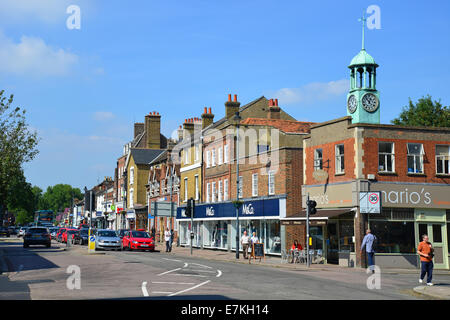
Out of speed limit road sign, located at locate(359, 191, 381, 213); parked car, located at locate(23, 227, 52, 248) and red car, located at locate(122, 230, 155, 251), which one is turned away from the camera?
the parked car

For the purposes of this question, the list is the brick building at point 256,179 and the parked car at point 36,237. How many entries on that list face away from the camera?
1

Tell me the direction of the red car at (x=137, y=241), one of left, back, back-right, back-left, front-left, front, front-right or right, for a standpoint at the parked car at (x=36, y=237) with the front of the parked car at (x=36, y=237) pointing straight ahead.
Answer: back-right

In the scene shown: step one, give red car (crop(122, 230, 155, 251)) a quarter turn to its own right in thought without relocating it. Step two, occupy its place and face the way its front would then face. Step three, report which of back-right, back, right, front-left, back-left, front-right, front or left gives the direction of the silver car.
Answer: front

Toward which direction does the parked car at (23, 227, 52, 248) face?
away from the camera

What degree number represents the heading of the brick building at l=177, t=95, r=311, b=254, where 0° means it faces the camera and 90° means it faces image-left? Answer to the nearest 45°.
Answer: approximately 45°

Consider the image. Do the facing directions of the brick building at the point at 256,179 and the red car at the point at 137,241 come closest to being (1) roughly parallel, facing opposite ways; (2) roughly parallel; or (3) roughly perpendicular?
roughly perpendicular

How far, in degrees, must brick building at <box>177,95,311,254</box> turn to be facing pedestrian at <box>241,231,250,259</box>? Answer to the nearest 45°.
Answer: approximately 45° to its left

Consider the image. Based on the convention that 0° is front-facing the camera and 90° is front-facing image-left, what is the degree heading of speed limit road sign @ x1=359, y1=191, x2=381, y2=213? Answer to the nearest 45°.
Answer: approximately 0°

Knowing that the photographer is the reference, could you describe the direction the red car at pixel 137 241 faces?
facing the viewer and to the right of the viewer

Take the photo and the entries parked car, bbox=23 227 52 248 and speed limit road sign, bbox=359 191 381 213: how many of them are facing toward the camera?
1
